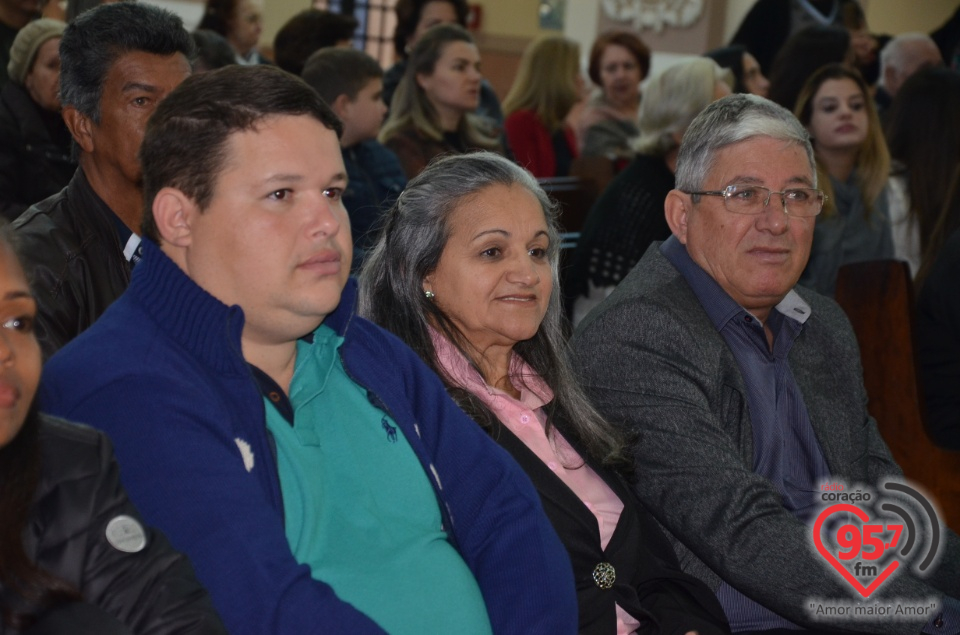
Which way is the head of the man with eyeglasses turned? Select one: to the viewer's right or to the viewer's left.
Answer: to the viewer's right

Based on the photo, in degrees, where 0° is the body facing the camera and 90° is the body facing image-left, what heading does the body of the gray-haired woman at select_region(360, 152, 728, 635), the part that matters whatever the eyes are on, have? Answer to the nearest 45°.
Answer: approximately 315°

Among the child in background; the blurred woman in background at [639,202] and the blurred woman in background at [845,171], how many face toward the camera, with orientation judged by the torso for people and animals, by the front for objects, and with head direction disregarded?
1

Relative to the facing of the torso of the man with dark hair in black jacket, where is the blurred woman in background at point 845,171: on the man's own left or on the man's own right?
on the man's own left

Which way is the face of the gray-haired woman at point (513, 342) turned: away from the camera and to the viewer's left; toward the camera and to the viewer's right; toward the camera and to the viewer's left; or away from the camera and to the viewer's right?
toward the camera and to the viewer's right

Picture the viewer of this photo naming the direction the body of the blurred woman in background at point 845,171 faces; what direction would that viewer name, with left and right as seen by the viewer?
facing the viewer

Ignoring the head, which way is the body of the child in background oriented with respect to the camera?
to the viewer's right

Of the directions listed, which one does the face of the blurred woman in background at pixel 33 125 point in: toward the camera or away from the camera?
toward the camera

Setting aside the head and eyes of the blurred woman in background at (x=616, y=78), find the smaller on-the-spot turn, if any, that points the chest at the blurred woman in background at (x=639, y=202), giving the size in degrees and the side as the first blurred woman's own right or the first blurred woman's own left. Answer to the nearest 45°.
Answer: approximately 45° to the first blurred woman's own right

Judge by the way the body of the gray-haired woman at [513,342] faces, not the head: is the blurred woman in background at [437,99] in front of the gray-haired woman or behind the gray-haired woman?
behind

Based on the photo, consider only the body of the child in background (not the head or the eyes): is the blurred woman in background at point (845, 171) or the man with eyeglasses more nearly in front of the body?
the blurred woman in background

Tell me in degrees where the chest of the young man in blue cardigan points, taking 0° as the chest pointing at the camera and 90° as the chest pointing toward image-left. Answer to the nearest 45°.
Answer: approximately 315°

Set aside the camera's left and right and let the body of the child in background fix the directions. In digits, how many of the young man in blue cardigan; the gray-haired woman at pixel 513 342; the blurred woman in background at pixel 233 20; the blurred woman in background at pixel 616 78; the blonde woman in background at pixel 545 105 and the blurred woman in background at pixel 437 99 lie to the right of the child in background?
2

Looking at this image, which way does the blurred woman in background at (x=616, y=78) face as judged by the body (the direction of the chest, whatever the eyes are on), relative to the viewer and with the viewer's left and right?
facing the viewer and to the right of the viewer

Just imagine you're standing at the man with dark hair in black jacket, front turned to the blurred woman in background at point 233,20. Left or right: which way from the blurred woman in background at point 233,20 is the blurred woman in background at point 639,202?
right

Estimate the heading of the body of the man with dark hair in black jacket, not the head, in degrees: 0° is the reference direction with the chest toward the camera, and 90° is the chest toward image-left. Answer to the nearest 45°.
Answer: approximately 315°

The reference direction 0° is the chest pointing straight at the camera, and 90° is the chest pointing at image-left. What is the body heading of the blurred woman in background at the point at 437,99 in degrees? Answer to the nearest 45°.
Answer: approximately 315°
